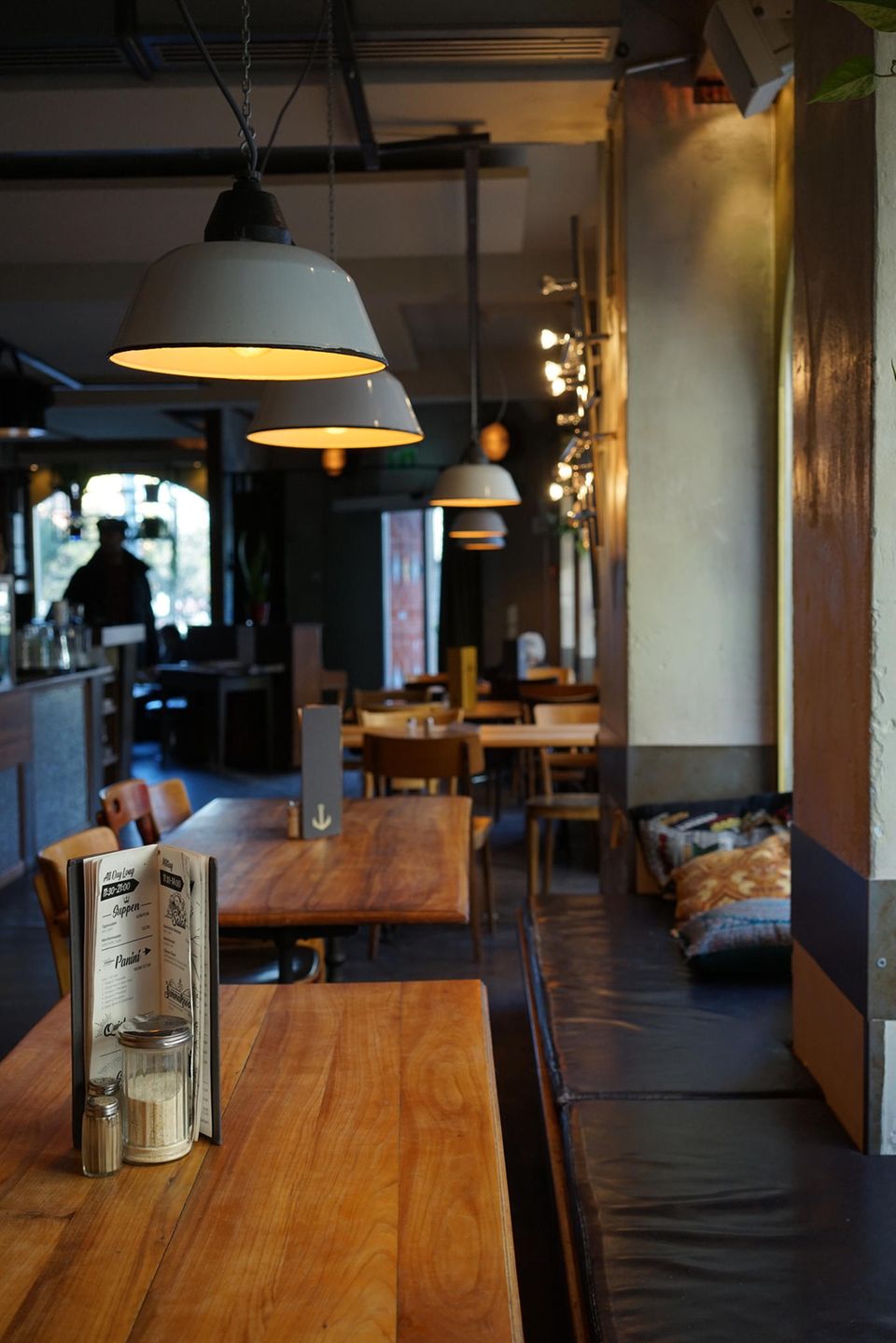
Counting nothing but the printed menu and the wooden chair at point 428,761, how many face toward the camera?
1

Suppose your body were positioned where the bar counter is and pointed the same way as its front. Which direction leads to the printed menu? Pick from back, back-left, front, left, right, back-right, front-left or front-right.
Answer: front-right

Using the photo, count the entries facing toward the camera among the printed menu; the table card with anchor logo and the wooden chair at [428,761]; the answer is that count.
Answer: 2

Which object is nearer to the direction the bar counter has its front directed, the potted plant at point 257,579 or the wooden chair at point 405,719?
the wooden chair

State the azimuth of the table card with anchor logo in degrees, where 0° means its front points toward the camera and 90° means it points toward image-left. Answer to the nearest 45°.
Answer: approximately 0°

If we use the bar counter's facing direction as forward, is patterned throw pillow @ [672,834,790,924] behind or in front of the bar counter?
in front

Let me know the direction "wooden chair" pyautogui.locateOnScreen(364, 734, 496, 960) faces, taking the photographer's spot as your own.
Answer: facing away from the viewer

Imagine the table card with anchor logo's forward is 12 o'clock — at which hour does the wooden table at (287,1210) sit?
The wooden table is roughly at 12 o'clock from the table card with anchor logo.
